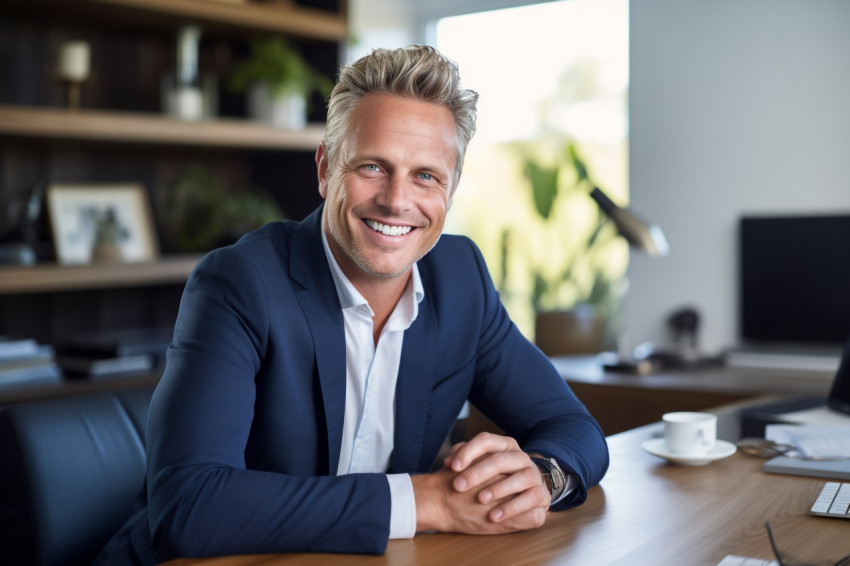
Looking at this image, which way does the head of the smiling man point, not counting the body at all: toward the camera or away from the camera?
toward the camera

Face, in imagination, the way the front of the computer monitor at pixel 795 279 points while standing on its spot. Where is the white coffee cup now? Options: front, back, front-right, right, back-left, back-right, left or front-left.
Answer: front

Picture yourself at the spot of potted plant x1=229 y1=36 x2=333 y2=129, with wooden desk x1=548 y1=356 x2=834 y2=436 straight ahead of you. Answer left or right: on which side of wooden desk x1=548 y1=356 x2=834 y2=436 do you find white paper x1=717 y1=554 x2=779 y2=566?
right

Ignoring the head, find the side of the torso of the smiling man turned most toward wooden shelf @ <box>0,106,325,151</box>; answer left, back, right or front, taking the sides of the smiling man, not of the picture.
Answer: back

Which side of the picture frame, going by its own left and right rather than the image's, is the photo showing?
front

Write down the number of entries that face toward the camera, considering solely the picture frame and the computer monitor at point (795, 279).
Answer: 2

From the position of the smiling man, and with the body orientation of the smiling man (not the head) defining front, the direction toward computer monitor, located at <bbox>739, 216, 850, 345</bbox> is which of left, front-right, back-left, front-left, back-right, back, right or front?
left

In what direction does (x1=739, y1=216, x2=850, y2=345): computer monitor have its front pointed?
toward the camera

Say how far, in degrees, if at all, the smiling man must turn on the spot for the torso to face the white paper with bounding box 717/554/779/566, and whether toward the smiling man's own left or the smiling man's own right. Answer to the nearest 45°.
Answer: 0° — they already face it

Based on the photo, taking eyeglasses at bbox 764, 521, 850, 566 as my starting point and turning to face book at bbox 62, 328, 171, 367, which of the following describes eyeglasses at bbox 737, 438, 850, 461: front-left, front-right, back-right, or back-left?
front-right

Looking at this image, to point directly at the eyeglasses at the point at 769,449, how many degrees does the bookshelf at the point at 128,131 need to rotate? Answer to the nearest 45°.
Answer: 0° — it already faces it

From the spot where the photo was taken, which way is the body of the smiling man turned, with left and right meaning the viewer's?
facing the viewer and to the right of the viewer

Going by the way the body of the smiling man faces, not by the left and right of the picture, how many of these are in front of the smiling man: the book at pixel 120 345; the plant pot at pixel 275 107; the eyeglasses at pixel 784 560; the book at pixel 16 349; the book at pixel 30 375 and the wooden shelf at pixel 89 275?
1

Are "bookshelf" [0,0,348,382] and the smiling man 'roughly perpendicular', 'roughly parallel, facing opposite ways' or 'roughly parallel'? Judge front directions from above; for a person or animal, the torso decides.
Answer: roughly parallel
